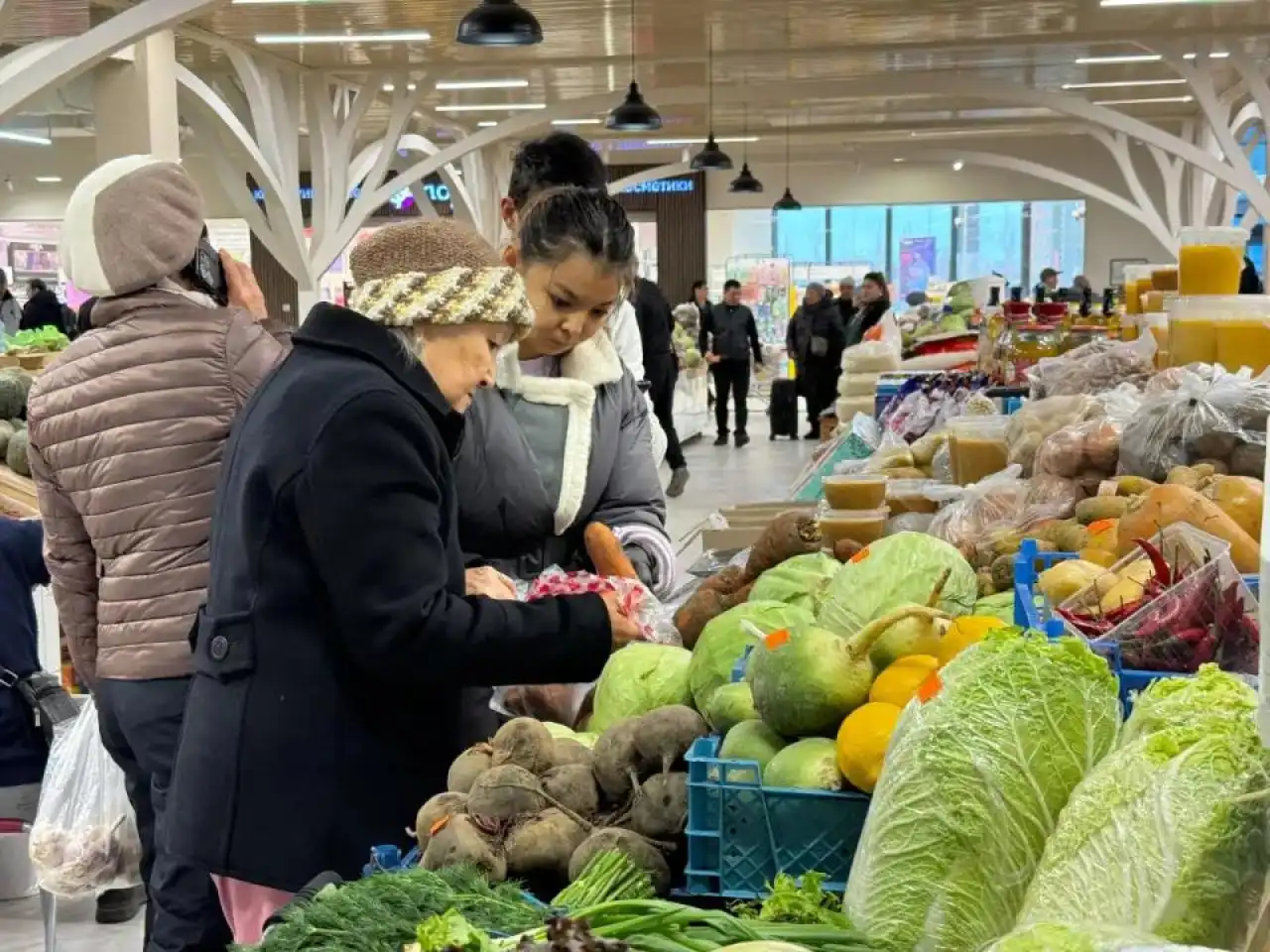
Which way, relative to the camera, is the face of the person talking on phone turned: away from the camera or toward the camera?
away from the camera

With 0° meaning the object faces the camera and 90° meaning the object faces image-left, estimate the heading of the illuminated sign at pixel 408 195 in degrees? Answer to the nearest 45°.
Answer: approximately 0°

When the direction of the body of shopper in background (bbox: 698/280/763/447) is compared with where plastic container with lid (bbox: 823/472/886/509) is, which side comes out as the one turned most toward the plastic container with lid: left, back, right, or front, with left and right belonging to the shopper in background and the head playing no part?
front

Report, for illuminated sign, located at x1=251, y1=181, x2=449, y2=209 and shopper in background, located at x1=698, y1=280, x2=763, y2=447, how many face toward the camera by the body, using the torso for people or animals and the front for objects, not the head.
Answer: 2

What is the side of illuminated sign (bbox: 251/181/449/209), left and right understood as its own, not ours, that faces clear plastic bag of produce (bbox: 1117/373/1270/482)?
front

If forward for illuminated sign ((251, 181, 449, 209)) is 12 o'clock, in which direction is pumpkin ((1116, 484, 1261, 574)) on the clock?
The pumpkin is roughly at 12 o'clock from the illuminated sign.

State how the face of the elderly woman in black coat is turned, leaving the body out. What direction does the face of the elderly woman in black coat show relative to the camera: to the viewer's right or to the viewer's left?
to the viewer's right

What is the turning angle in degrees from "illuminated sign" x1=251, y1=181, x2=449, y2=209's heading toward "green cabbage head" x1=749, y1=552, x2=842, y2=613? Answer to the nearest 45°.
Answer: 0° — it already faces it

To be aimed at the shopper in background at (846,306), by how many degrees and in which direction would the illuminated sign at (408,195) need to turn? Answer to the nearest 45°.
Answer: approximately 45° to its left

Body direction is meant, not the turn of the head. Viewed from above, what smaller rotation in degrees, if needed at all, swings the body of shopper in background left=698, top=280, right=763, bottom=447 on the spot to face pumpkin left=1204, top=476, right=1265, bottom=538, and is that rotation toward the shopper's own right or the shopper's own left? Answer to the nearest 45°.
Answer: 0° — they already face it

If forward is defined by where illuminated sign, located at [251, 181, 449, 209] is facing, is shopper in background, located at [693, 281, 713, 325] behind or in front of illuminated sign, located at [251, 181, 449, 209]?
in front

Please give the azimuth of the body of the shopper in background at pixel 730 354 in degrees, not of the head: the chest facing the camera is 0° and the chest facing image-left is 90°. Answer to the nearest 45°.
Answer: approximately 0°
